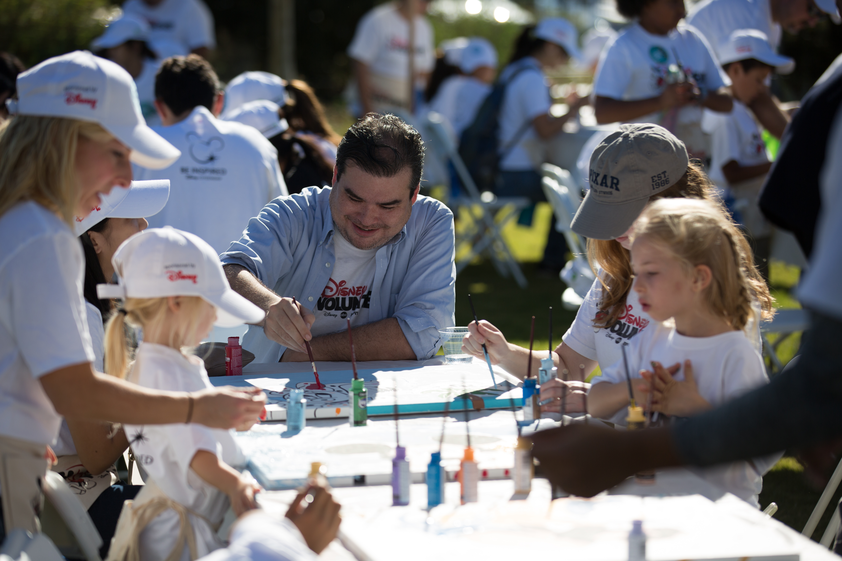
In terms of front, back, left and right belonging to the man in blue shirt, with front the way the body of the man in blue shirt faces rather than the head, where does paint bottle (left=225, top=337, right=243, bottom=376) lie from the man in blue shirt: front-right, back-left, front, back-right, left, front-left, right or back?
front-right

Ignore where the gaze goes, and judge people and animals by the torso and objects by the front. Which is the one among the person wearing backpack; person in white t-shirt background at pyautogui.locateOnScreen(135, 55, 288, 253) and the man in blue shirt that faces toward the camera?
the man in blue shirt

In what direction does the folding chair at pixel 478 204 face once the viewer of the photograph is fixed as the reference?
facing to the right of the viewer

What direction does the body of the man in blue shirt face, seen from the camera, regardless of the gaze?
toward the camera

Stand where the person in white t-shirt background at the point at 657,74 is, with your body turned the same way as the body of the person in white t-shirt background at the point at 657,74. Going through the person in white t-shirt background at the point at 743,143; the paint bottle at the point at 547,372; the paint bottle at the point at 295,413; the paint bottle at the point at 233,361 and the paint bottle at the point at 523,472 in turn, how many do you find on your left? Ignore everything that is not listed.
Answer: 1

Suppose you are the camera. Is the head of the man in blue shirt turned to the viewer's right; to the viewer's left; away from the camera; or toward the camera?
toward the camera

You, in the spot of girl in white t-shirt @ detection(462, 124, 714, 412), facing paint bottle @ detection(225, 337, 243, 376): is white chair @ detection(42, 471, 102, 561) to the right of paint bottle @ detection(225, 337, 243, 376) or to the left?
left

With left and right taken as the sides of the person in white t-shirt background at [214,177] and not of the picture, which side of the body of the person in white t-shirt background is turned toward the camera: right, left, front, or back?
back

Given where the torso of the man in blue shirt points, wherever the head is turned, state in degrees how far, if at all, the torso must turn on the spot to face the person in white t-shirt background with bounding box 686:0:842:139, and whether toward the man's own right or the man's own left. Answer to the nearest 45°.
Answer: approximately 135° to the man's own left

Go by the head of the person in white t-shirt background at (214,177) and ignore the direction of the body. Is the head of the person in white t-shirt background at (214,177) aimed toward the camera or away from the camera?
away from the camera

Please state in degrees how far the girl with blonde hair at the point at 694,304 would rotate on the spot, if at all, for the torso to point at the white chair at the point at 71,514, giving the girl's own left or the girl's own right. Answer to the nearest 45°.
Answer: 0° — they already face it

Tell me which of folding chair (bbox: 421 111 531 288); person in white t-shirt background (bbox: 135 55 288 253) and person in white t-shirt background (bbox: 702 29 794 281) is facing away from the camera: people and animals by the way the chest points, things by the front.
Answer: person in white t-shirt background (bbox: 135 55 288 253)

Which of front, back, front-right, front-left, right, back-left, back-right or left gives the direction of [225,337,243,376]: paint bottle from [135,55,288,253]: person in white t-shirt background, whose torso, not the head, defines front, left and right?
back

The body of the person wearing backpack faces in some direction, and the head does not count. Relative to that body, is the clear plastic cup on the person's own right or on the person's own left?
on the person's own right

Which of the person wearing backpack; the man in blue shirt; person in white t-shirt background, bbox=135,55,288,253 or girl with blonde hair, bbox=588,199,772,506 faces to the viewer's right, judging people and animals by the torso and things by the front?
the person wearing backpack

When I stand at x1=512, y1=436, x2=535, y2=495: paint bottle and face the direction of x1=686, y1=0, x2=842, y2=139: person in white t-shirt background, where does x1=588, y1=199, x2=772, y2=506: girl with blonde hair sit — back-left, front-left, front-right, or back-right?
front-right
